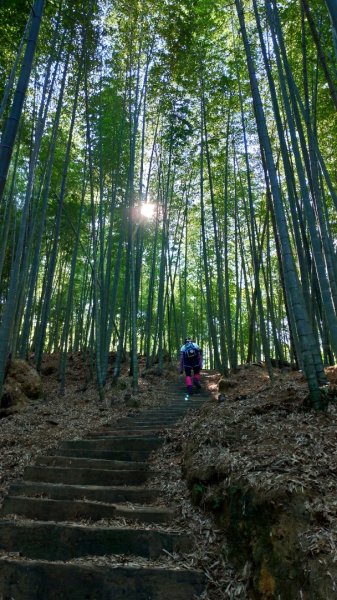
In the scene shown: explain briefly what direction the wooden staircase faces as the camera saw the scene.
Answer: facing the viewer

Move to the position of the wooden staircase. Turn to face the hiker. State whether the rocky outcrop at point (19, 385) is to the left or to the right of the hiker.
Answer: left

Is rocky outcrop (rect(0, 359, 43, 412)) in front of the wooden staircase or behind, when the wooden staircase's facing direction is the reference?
behind
